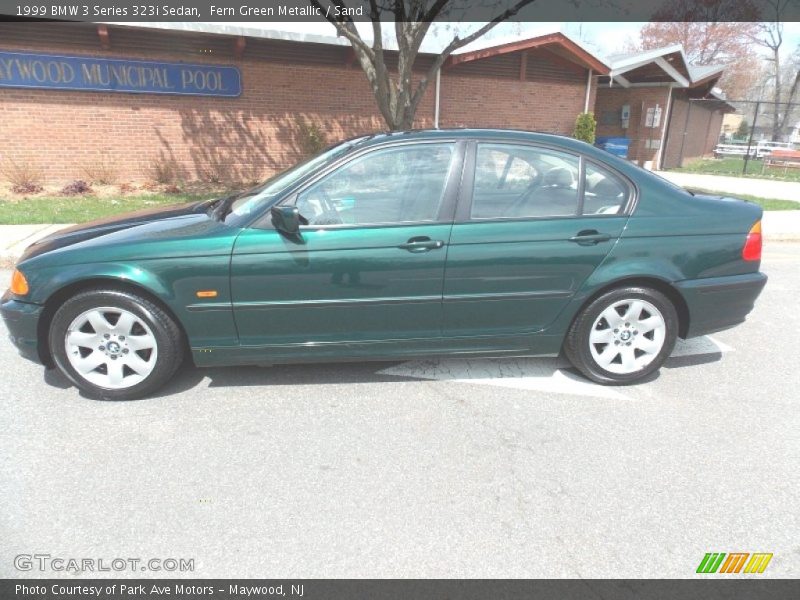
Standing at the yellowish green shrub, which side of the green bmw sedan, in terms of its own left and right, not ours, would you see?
right

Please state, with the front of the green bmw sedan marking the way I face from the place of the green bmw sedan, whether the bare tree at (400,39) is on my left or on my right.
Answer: on my right

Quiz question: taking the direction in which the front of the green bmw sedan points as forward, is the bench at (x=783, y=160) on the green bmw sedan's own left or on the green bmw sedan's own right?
on the green bmw sedan's own right

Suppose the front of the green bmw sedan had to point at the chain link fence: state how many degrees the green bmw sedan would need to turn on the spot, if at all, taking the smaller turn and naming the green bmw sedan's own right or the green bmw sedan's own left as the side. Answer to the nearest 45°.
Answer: approximately 135° to the green bmw sedan's own right

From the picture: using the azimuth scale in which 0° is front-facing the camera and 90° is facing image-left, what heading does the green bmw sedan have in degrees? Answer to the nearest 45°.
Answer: approximately 90°

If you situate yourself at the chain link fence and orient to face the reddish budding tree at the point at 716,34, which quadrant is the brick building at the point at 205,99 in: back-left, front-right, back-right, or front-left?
back-left

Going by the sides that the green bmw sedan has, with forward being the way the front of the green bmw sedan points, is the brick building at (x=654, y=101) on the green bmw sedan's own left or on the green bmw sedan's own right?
on the green bmw sedan's own right

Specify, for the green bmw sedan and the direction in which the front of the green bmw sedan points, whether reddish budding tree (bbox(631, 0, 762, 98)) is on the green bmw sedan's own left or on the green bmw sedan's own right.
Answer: on the green bmw sedan's own right

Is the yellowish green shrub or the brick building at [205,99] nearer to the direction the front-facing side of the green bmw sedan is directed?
the brick building
